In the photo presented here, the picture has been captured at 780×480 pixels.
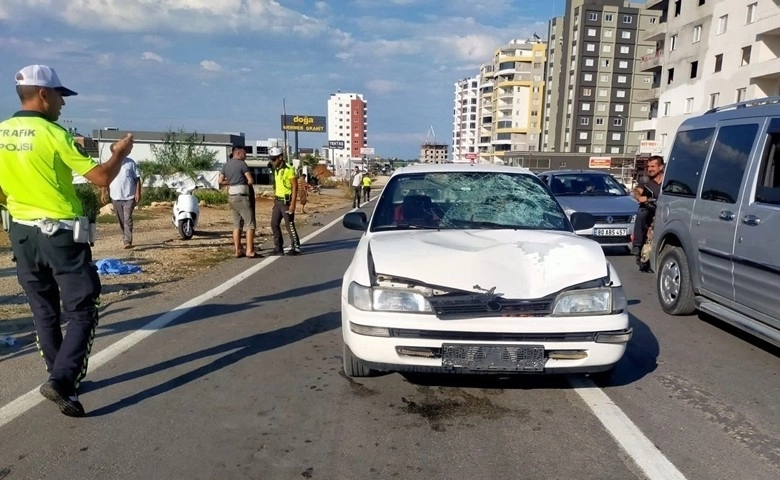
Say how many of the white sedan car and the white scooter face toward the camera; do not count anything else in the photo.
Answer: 2

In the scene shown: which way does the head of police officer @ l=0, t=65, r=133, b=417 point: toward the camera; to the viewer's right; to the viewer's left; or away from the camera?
to the viewer's right

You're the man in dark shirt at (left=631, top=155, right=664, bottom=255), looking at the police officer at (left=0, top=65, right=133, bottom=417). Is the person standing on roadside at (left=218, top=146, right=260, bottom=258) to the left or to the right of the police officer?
right

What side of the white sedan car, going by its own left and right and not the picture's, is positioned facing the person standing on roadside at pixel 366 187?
back

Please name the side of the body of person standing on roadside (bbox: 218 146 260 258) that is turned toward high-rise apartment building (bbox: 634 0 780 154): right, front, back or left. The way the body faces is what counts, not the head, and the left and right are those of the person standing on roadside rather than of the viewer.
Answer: front

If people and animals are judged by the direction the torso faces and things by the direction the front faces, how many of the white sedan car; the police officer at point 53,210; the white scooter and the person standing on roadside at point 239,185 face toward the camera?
2

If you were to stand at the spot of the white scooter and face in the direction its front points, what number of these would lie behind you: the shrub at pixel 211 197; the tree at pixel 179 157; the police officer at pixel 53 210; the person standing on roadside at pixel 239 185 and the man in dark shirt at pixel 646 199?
2

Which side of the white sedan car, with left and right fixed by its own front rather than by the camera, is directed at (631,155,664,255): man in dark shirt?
back

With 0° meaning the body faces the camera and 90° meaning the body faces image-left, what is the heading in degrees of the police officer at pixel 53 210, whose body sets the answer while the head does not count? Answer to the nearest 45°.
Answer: approximately 225°

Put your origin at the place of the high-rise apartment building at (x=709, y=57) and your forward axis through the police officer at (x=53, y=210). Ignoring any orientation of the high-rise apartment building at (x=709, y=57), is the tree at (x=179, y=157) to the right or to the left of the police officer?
right

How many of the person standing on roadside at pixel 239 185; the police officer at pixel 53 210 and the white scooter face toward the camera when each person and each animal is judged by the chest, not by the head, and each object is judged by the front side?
1
